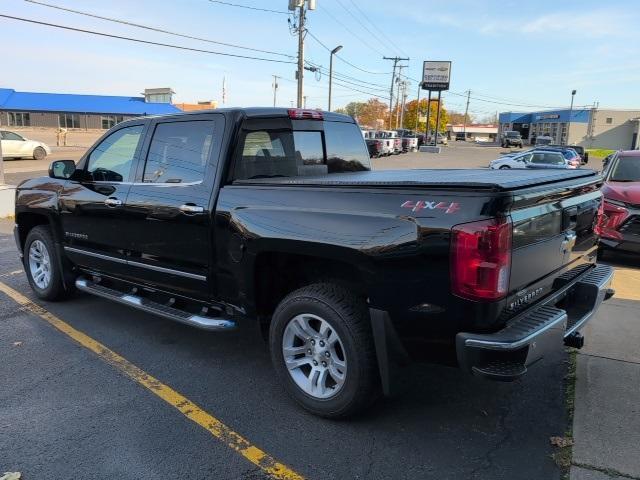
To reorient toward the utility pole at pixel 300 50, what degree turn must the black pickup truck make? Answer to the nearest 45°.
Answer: approximately 45° to its right

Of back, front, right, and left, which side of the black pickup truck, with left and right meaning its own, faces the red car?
right

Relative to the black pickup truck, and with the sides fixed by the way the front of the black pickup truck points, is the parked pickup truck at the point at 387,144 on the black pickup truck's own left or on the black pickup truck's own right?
on the black pickup truck's own right

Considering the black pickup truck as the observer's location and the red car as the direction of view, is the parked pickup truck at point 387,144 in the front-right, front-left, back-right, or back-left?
front-left

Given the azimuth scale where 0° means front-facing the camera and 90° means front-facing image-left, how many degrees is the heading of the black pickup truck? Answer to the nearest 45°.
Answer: approximately 135°
